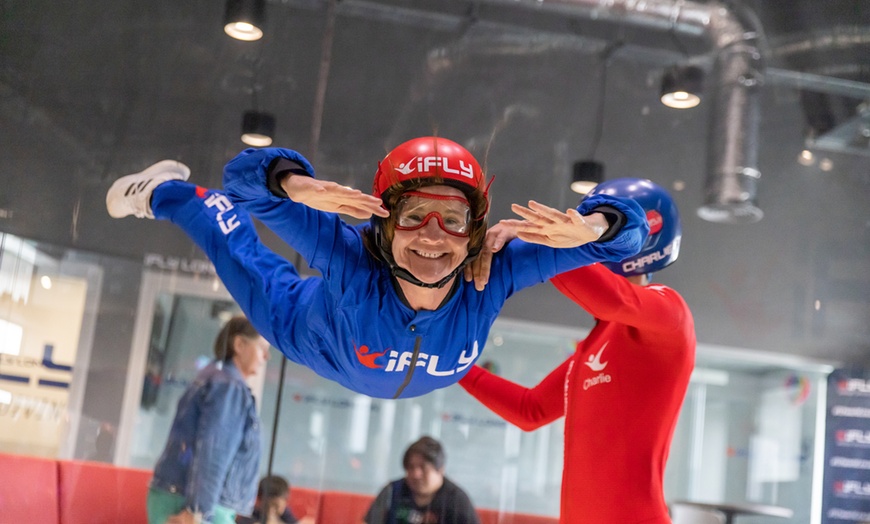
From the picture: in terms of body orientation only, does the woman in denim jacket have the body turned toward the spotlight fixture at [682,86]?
yes

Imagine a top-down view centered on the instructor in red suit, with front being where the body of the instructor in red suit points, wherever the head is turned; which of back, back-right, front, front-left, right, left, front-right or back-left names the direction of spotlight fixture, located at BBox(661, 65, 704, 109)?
back-right

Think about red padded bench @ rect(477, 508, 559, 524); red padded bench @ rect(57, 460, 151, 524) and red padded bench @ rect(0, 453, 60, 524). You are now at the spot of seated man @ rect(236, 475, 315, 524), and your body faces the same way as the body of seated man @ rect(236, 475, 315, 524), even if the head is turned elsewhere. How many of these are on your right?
2

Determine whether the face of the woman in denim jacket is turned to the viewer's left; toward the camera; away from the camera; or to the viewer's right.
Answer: to the viewer's right

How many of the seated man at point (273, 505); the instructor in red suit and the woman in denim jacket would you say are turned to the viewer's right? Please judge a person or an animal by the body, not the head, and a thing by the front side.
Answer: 1

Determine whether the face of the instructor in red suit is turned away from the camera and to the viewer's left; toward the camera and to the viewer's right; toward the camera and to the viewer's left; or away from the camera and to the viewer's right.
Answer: away from the camera and to the viewer's left

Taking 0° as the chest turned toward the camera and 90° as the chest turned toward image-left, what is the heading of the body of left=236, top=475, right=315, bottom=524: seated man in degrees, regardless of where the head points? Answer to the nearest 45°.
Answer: approximately 0°

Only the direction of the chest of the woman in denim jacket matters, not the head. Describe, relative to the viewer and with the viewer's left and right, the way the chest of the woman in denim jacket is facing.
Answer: facing to the right of the viewer

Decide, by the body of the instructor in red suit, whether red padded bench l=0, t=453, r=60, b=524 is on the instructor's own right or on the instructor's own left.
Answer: on the instructor's own right

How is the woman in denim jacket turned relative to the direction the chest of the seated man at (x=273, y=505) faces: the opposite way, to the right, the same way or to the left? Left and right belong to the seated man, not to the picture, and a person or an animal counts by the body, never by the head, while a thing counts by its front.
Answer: to the left
